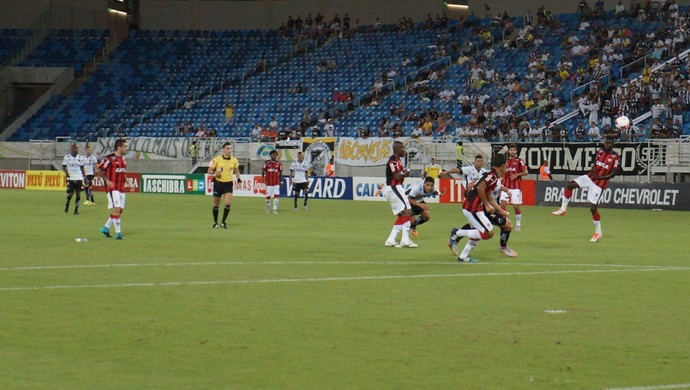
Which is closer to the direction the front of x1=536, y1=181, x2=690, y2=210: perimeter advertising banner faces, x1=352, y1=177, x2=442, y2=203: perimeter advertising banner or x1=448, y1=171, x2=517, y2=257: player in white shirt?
the player in white shirt

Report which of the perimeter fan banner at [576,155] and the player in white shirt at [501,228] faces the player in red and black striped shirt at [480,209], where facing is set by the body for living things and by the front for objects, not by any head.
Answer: the perimeter fan banner

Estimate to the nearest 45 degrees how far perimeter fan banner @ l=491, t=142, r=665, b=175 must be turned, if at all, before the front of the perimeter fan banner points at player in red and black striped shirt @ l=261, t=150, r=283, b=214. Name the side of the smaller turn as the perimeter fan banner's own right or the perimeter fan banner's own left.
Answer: approximately 45° to the perimeter fan banner's own right
